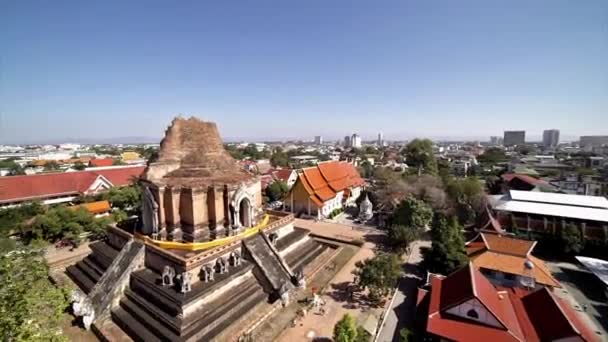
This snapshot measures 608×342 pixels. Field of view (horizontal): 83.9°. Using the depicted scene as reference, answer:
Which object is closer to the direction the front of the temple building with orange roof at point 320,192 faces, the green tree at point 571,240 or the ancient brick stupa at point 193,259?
the ancient brick stupa

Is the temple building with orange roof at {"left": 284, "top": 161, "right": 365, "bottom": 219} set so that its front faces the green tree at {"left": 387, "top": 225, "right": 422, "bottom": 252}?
no

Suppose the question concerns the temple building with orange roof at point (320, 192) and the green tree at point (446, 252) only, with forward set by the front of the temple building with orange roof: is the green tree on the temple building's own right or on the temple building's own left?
on the temple building's own left

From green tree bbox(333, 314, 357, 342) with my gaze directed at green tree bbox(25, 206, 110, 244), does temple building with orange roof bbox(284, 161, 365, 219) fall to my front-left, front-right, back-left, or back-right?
front-right

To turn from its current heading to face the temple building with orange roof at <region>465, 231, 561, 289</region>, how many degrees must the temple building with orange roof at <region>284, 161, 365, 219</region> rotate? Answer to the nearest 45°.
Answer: approximately 90° to its left

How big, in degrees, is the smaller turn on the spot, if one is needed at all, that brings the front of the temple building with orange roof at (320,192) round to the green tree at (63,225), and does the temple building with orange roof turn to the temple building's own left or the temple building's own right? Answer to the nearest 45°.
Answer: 0° — it already faces it

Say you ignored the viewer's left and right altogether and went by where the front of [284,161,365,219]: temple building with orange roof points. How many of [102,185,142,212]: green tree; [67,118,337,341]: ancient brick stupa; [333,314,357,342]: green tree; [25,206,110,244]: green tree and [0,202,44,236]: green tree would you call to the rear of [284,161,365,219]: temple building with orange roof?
0

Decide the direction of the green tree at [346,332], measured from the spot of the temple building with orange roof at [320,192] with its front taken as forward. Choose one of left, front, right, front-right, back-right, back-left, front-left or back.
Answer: front-left

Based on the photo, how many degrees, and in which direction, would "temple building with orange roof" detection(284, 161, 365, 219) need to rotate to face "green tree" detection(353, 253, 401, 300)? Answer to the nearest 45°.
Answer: approximately 45° to its left

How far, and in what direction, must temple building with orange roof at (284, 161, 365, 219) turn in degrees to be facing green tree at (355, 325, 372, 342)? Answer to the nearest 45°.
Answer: approximately 45° to its left

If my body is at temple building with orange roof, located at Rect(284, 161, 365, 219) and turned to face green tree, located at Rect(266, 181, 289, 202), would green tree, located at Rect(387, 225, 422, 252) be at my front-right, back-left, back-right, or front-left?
back-left

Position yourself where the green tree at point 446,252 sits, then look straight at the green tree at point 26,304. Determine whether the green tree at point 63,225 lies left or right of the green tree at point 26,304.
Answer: right

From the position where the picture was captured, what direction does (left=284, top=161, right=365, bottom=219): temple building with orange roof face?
facing the viewer and to the left of the viewer

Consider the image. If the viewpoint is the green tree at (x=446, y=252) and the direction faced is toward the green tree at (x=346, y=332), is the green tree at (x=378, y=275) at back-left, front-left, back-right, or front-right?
front-right

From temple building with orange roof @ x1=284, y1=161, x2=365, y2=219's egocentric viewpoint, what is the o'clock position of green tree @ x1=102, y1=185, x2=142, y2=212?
The green tree is roughly at 1 o'clock from the temple building with orange roof.

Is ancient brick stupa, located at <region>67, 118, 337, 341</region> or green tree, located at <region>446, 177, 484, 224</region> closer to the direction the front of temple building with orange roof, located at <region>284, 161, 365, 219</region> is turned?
the ancient brick stupa

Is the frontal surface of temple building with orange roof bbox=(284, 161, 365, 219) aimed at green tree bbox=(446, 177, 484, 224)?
no

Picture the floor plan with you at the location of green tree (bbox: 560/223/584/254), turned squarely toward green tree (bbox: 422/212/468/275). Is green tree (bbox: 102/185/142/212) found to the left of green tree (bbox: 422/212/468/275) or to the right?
right

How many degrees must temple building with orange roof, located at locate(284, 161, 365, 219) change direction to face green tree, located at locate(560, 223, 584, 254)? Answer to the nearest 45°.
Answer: approximately 90° to its left
